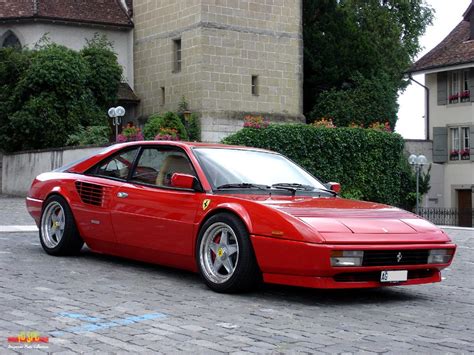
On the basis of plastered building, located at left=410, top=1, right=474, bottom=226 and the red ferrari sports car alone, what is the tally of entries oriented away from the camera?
0

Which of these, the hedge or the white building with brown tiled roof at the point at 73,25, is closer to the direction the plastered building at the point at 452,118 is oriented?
the hedge

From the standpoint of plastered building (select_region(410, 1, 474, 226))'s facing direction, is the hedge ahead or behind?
ahead

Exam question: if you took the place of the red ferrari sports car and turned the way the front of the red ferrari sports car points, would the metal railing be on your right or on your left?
on your left

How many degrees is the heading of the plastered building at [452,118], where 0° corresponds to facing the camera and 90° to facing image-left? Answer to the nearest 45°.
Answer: approximately 0°

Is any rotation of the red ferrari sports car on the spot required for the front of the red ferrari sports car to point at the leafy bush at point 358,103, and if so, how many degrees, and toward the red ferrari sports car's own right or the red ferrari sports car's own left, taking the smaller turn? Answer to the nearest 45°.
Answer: approximately 135° to the red ferrari sports car's own left

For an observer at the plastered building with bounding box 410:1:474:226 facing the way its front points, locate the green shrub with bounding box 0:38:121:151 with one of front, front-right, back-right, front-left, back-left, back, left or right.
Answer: front-right

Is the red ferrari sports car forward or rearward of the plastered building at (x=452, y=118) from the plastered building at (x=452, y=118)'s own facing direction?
forward

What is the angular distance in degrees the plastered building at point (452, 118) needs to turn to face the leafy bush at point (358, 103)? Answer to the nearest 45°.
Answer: approximately 90° to its right

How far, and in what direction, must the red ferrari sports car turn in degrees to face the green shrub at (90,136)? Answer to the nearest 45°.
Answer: approximately 135° to its left

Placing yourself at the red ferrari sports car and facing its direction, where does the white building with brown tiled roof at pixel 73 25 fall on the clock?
The white building with brown tiled roof is roughly at 7 o'clock from the red ferrari sports car.

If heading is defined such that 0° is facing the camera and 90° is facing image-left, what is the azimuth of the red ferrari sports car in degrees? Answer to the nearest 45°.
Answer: approximately 315°
